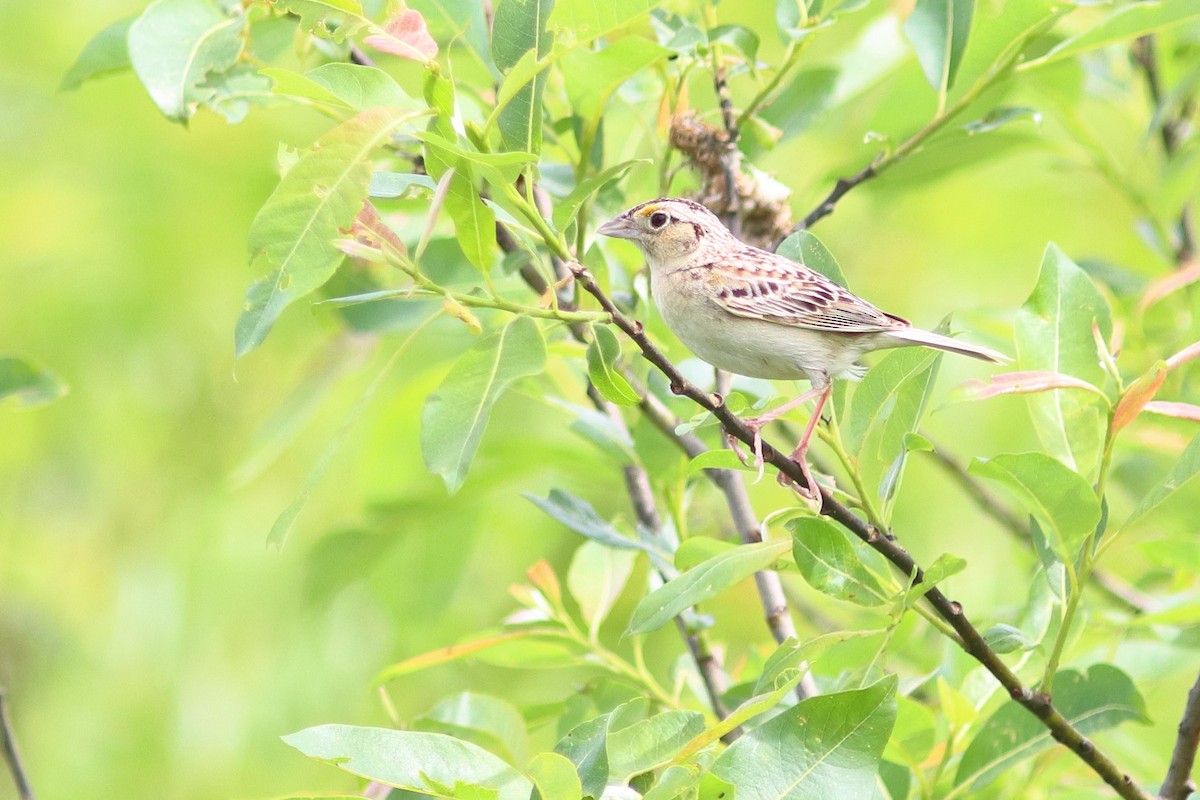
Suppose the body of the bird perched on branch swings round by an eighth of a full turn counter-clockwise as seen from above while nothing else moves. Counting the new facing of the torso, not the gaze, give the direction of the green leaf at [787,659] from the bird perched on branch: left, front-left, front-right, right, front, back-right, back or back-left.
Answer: front-left

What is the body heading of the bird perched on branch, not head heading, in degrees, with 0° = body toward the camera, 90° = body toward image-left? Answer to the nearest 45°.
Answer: approximately 90°

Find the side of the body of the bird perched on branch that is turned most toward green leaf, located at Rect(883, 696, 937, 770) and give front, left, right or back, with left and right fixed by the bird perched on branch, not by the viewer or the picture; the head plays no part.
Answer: back

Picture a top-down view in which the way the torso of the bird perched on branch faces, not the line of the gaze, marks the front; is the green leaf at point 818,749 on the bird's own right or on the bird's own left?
on the bird's own left

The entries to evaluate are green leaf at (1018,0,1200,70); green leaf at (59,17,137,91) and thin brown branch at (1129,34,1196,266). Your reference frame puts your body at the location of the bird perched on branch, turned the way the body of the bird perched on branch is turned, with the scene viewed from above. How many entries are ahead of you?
1

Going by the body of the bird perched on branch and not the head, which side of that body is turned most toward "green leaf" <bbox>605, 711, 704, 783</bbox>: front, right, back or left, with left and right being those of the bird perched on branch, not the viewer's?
left

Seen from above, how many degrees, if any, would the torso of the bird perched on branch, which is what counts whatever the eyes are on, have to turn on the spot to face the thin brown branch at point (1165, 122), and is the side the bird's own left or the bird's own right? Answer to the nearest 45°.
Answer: approximately 135° to the bird's own right

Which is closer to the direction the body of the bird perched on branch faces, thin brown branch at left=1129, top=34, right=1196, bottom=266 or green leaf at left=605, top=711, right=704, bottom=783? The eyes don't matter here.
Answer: the green leaf
